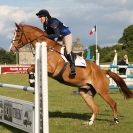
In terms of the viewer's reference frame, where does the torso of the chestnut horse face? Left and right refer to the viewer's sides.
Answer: facing to the left of the viewer

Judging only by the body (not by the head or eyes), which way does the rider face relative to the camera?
to the viewer's left

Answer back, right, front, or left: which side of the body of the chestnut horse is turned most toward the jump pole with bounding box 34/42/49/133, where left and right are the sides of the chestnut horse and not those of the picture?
left

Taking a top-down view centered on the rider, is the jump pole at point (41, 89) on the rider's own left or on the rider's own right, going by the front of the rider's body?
on the rider's own left
